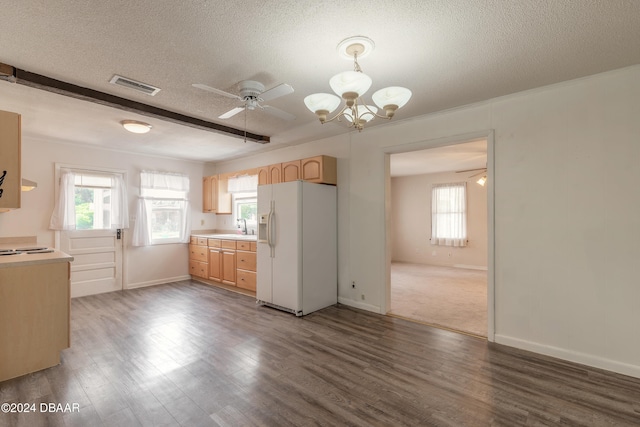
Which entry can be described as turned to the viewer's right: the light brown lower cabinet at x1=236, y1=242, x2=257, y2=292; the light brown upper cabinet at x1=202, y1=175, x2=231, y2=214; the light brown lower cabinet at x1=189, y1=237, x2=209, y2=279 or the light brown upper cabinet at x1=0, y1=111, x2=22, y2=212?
the light brown upper cabinet at x1=0, y1=111, x2=22, y2=212

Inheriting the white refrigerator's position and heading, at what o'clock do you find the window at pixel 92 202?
The window is roughly at 2 o'clock from the white refrigerator.

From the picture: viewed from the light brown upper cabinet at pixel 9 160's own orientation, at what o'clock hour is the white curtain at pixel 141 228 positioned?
The white curtain is roughly at 10 o'clock from the light brown upper cabinet.

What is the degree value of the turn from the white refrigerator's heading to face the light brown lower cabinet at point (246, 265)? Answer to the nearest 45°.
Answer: approximately 90° to its right

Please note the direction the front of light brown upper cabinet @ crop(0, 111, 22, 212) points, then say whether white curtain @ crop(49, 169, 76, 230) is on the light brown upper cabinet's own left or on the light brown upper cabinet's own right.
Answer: on the light brown upper cabinet's own left

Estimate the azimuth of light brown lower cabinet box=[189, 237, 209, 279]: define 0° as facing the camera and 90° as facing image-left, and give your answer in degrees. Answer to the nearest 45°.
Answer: approximately 45°

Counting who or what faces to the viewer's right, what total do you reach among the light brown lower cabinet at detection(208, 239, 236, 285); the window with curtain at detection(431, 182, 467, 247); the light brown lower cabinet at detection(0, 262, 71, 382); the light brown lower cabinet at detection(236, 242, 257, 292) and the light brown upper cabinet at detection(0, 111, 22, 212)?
2

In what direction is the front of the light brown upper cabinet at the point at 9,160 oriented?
to the viewer's right

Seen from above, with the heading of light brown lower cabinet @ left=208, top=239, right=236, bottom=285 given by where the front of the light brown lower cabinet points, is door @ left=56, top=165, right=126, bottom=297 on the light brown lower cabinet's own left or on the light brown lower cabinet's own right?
on the light brown lower cabinet's own right

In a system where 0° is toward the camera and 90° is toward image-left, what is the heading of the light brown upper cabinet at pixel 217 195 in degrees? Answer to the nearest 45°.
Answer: approximately 45°

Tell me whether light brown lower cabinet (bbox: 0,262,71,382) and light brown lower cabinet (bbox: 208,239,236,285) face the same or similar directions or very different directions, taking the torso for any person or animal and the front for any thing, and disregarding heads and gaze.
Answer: very different directions

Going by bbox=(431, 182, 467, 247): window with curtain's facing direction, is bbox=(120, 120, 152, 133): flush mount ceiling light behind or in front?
in front

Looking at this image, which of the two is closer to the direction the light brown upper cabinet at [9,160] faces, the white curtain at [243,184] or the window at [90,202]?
the white curtain
